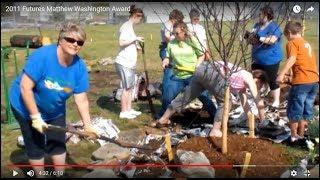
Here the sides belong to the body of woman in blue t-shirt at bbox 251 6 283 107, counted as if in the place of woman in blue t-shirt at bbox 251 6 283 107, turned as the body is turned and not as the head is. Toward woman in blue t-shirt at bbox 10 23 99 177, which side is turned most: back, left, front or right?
front

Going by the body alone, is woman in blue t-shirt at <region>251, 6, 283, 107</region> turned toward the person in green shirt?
yes

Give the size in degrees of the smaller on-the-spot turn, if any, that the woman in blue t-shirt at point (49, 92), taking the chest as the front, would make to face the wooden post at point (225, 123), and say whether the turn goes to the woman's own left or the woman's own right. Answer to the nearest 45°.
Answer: approximately 45° to the woman's own left

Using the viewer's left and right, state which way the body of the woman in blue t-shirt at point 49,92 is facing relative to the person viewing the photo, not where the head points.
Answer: facing the viewer and to the right of the viewer

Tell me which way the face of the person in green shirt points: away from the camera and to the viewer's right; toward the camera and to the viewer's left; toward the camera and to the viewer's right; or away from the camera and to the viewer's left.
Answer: toward the camera and to the viewer's left
